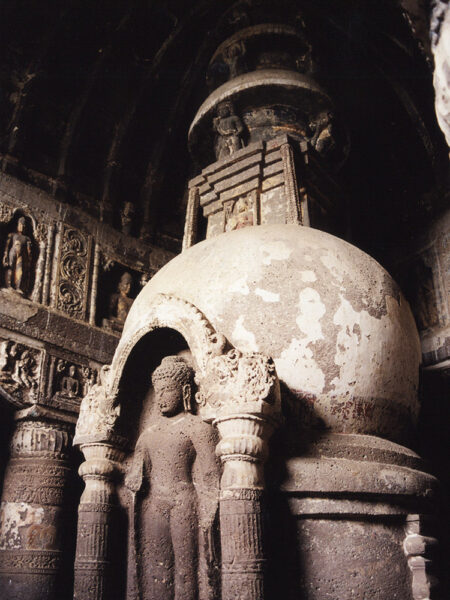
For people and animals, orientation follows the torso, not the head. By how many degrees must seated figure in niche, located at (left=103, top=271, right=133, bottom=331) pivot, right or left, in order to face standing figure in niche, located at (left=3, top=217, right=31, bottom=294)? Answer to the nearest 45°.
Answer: approximately 90° to its right

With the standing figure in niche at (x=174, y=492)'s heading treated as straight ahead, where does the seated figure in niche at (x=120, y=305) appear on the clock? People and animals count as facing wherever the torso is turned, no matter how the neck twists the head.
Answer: the seated figure in niche at (x=120, y=305) is roughly at 4 o'clock from the standing figure in niche at (x=174, y=492).

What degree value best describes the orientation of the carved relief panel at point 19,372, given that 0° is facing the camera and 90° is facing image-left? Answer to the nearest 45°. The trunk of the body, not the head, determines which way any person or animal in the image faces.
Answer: approximately 315°

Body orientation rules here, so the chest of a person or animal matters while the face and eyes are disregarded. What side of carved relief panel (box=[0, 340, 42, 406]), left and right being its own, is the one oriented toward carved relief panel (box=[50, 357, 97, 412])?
left

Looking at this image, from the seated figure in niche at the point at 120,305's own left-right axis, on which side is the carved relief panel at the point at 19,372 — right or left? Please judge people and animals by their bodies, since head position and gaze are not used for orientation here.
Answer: on its right

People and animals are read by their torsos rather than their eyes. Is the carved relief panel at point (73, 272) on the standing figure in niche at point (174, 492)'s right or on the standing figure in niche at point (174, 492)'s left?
on its right
